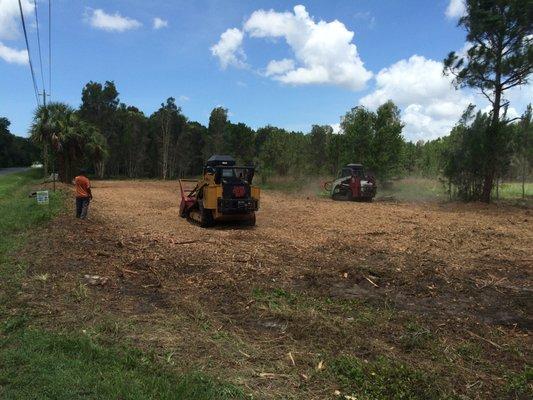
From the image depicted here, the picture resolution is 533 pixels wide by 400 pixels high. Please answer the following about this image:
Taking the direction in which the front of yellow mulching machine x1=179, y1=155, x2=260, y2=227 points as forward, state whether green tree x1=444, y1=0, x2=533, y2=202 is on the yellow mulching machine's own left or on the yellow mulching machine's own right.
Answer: on the yellow mulching machine's own right

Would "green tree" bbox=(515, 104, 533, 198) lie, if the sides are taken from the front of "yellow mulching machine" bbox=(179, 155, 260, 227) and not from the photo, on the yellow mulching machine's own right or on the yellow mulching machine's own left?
on the yellow mulching machine's own right

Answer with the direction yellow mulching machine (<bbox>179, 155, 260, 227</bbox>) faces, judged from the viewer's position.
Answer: facing away from the viewer and to the left of the viewer

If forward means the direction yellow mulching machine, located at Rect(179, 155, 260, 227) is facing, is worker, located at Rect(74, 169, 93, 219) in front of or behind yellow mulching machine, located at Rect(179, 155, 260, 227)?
in front

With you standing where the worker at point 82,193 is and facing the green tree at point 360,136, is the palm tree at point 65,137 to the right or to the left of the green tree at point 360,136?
left

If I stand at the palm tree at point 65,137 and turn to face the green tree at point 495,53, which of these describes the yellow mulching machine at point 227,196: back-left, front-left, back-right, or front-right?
front-right

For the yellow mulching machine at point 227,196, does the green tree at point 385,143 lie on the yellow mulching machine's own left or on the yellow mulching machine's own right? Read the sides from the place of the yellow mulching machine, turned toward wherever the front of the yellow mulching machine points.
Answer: on the yellow mulching machine's own right

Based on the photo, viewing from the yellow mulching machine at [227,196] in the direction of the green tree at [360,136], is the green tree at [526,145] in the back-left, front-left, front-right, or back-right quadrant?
front-right

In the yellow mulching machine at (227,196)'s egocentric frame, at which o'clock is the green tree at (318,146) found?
The green tree is roughly at 2 o'clock from the yellow mulching machine.

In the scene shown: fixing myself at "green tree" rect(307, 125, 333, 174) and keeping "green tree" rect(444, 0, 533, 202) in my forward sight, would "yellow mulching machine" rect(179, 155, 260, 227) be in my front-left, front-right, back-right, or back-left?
front-right

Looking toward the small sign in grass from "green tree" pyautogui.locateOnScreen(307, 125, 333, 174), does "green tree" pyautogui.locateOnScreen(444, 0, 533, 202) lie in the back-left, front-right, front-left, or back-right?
front-left

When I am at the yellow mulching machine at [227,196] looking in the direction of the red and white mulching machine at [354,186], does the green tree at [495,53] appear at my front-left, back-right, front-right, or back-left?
front-right

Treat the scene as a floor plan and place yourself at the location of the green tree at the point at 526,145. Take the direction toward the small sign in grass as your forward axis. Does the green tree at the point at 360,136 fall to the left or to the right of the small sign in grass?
right
